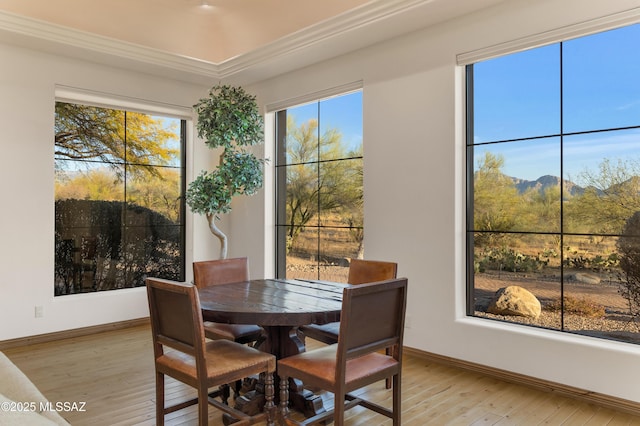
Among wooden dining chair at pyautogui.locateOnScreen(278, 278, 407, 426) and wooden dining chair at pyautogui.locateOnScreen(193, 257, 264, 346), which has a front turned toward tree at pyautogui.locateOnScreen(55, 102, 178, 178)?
wooden dining chair at pyautogui.locateOnScreen(278, 278, 407, 426)

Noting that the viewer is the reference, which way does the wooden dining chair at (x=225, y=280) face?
facing the viewer and to the right of the viewer

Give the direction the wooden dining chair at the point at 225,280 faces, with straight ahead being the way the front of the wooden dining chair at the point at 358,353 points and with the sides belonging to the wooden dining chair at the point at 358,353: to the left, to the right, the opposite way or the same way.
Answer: the opposite way

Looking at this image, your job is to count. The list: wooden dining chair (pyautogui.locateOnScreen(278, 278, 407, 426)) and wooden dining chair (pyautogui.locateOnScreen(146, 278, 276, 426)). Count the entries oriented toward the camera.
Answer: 0

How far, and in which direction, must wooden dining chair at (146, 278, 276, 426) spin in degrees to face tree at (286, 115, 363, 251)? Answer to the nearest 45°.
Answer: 0° — it already faces it

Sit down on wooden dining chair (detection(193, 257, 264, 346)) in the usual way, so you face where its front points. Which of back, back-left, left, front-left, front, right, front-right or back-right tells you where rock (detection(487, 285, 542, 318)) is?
front-left

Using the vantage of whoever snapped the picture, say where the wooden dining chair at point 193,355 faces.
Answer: facing away from the viewer and to the right of the viewer

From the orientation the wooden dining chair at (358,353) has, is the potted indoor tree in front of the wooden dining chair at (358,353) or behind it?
in front

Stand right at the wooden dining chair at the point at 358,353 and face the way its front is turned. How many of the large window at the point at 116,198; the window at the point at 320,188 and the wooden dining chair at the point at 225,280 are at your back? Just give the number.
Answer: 0

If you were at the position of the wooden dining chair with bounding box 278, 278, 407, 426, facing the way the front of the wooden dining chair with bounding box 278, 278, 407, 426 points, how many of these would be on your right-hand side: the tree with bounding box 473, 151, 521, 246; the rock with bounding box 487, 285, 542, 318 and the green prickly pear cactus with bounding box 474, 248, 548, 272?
3

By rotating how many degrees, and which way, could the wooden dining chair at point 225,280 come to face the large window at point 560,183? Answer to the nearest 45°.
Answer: approximately 45° to its left

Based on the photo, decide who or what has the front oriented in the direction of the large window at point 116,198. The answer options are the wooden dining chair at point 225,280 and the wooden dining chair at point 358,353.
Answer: the wooden dining chair at point 358,353

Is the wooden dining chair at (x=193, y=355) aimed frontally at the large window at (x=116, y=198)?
no

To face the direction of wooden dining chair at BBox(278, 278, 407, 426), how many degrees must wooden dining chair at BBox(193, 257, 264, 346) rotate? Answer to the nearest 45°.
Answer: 0° — it already faces it

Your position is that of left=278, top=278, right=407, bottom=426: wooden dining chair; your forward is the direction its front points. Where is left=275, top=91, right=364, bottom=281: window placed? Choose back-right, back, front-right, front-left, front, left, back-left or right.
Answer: front-right

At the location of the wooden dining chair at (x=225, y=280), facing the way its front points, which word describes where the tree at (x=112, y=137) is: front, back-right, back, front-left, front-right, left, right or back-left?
back

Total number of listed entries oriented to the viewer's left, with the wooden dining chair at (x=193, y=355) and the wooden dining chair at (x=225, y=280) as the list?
0

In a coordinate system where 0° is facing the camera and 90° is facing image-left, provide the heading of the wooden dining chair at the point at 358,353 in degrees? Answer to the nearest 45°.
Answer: approximately 135°

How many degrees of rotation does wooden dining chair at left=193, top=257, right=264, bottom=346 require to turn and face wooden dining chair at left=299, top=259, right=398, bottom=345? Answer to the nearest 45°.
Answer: approximately 45° to its left

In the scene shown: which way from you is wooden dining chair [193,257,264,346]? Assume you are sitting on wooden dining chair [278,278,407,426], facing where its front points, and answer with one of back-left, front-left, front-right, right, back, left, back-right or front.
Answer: front
